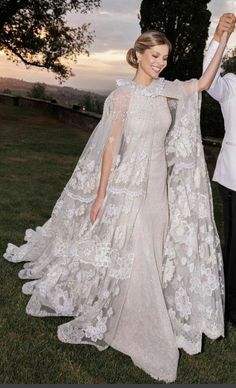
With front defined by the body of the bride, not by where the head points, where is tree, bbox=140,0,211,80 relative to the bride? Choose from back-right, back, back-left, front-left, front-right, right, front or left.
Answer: back-left

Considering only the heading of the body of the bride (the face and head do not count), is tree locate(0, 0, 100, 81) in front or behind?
behind

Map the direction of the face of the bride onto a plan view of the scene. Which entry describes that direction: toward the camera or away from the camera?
toward the camera

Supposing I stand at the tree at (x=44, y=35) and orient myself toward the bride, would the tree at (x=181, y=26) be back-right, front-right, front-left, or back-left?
front-left

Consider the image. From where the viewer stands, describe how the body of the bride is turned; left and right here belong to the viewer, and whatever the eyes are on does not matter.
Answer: facing the viewer and to the right of the viewer
